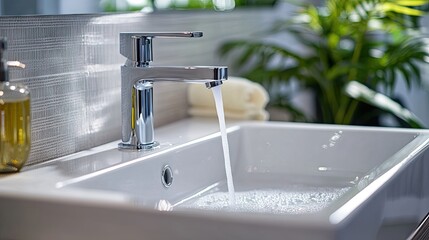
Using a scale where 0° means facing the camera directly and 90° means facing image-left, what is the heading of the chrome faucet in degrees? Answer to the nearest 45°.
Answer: approximately 270°
